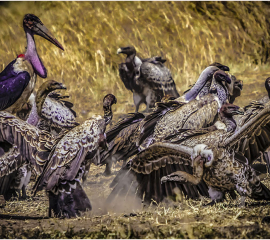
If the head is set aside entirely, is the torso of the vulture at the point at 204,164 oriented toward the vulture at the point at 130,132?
no

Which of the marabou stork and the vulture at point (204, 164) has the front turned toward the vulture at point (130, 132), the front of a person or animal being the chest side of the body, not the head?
the marabou stork

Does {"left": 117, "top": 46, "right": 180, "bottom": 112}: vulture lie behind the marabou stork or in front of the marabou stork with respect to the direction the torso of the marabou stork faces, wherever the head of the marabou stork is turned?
in front

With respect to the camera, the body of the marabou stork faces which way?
to the viewer's right

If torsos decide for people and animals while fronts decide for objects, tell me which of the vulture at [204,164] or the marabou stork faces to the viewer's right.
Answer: the marabou stork

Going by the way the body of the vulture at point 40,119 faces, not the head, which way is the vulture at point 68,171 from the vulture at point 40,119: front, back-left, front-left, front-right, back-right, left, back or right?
right

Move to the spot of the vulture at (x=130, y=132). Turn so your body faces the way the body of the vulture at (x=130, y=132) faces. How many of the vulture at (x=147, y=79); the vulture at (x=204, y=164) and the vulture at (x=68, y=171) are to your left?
1

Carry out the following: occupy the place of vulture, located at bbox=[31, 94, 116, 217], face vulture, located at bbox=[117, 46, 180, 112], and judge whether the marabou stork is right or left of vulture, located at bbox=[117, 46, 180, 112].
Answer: left

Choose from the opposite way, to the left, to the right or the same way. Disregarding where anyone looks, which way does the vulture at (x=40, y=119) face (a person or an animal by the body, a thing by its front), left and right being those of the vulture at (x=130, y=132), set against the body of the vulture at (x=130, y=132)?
the same way

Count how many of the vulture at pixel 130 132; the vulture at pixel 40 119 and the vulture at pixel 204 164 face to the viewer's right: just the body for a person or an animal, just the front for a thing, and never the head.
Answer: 2

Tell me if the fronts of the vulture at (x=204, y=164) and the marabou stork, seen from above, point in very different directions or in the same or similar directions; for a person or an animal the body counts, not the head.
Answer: very different directions

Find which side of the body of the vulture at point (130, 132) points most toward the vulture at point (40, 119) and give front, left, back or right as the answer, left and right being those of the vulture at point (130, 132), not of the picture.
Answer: back

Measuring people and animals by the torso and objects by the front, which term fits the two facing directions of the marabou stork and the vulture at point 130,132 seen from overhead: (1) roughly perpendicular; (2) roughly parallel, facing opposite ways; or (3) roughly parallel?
roughly parallel

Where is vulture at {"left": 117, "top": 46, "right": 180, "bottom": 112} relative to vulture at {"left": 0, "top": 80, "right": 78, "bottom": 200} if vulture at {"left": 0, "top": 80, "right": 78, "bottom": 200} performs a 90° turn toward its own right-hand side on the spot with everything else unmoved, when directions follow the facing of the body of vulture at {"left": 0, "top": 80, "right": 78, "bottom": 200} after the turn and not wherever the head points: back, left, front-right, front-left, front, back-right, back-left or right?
back-left

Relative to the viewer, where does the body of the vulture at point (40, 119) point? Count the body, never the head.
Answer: to the viewer's left

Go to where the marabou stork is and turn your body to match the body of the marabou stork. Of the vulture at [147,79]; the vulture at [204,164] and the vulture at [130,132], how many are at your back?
0

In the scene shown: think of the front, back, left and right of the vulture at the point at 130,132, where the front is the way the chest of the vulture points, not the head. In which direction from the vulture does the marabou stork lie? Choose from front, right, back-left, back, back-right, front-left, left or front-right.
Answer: back

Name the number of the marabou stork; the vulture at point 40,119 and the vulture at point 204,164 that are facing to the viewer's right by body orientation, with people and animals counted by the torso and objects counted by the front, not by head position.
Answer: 2
